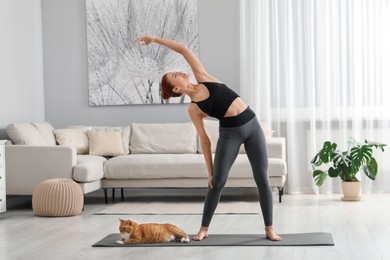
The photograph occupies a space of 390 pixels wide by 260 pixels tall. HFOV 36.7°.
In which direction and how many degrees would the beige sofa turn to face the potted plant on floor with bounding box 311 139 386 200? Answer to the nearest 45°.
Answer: approximately 90° to its left

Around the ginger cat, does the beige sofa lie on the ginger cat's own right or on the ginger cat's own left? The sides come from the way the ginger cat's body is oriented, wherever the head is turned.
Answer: on the ginger cat's own right

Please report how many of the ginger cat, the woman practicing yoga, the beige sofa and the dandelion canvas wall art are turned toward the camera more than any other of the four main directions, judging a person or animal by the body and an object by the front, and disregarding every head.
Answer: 3

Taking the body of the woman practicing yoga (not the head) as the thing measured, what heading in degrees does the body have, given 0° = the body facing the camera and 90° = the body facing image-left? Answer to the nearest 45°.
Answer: approximately 0°

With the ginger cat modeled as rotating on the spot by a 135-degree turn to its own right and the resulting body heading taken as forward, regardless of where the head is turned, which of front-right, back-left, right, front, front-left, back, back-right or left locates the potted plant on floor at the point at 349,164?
front

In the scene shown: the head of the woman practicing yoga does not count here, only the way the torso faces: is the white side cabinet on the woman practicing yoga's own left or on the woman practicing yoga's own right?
on the woman practicing yoga's own right

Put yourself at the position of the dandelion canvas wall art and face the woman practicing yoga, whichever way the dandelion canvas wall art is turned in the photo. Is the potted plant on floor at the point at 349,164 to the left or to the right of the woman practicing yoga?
left

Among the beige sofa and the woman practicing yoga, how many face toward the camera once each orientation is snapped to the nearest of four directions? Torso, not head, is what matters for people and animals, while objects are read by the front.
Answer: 2

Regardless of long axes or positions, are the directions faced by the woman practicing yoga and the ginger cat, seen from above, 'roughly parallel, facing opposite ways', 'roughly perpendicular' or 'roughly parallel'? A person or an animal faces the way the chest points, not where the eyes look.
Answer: roughly perpendicular

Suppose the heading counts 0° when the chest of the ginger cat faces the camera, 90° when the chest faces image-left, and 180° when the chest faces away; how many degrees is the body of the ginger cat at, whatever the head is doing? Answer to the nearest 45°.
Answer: approximately 90°
